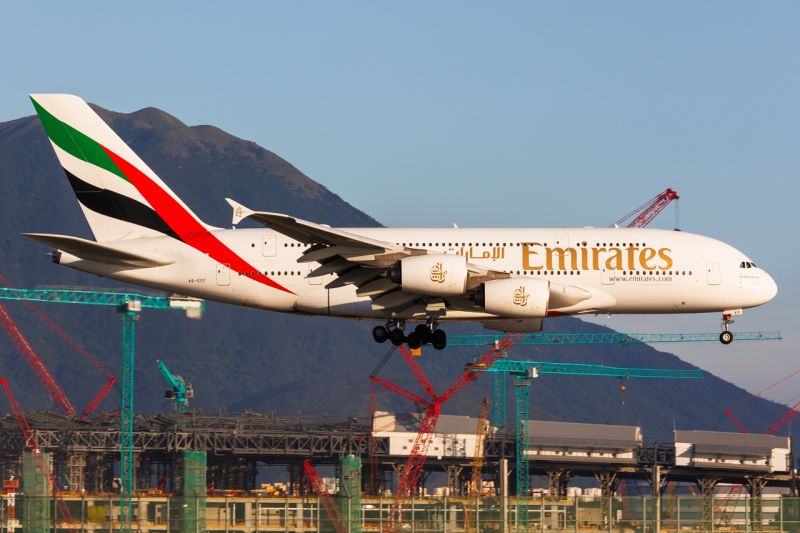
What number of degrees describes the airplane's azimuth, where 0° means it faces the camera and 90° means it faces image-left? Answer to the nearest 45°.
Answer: approximately 270°
